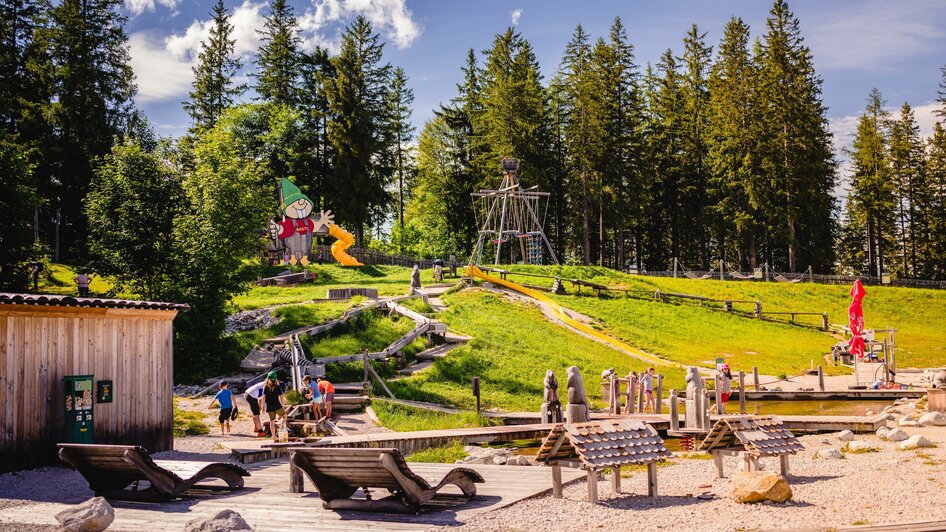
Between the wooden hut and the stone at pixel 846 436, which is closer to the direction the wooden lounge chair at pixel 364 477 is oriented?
the stone

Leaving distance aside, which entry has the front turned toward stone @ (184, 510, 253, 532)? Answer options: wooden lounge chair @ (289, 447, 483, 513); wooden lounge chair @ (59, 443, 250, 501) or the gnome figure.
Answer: the gnome figure

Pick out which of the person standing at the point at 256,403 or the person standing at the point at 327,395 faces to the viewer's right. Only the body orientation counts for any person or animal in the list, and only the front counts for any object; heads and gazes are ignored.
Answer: the person standing at the point at 256,403

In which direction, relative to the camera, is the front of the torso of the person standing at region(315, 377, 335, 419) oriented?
to the viewer's left

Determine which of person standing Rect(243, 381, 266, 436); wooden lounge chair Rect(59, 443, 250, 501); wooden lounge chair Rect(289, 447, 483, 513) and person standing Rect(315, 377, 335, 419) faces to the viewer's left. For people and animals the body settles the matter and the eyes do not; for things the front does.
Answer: person standing Rect(315, 377, 335, 419)

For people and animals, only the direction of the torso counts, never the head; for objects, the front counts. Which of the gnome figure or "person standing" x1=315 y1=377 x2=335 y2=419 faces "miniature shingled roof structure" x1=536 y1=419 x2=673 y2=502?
the gnome figure

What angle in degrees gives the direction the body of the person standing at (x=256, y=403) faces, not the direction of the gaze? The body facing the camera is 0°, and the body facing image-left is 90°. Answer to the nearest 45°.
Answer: approximately 270°

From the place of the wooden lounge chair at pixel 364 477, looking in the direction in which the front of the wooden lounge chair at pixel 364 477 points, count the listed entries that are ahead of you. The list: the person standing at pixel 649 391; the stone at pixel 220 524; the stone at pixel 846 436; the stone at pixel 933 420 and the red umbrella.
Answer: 4

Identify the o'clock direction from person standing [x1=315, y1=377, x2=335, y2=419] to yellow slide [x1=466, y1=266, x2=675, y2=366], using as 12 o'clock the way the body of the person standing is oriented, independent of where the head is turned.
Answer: The yellow slide is roughly at 4 o'clock from the person standing.

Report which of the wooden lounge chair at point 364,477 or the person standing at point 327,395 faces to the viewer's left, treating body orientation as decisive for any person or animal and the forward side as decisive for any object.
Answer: the person standing

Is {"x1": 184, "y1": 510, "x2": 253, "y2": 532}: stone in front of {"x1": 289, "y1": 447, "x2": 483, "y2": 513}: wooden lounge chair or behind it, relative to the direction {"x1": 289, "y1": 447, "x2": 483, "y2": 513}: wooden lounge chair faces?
behind

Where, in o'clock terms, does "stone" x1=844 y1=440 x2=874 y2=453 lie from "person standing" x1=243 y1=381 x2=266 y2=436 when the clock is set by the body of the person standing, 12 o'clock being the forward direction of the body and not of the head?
The stone is roughly at 1 o'clock from the person standing.

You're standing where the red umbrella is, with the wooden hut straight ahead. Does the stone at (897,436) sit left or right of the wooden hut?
left

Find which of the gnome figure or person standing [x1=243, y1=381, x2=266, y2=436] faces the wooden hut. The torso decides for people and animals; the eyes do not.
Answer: the gnome figure
